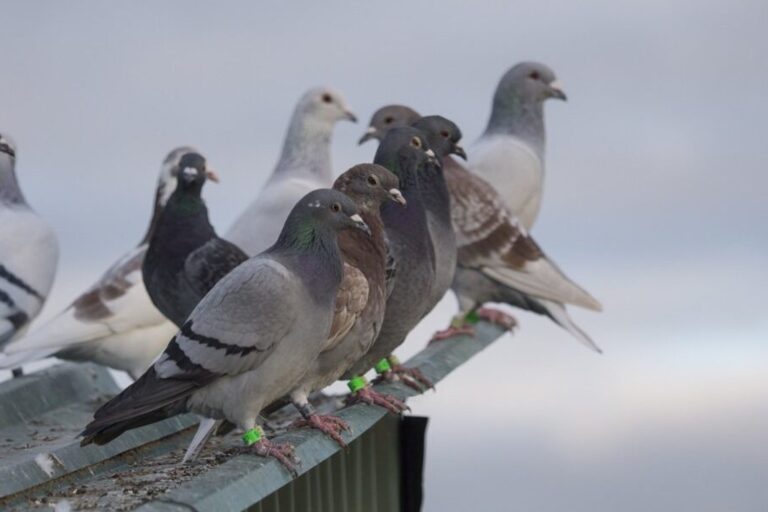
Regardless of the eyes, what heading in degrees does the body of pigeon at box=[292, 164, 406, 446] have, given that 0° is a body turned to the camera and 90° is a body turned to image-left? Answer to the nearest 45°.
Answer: approximately 270°

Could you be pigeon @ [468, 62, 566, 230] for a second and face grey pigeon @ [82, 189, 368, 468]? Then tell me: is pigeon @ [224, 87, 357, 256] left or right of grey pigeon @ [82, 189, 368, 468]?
right

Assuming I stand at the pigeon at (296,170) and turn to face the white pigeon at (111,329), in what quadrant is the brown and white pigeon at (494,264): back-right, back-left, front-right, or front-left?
back-left

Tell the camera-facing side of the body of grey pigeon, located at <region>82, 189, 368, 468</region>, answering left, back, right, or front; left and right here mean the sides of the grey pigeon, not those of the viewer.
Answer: right

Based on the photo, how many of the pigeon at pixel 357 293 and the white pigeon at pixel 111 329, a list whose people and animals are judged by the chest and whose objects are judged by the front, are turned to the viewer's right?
2

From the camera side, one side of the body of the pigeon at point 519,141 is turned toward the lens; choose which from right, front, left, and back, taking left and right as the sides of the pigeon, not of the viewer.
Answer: right

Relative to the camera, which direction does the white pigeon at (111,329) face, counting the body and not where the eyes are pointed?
to the viewer's right
